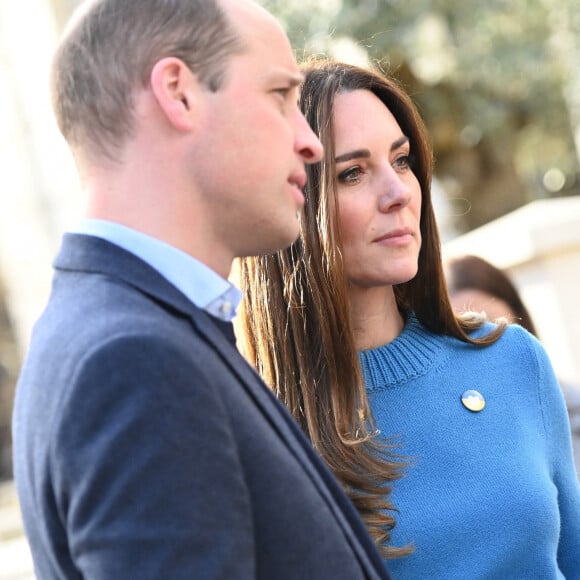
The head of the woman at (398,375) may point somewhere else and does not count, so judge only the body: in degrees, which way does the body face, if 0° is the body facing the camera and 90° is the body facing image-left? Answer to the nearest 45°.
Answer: approximately 315°

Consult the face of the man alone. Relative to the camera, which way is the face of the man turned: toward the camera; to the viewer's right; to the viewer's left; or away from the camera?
to the viewer's right

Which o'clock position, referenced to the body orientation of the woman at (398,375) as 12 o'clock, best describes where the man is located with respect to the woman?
The man is roughly at 2 o'clock from the woman.

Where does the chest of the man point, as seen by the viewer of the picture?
to the viewer's right

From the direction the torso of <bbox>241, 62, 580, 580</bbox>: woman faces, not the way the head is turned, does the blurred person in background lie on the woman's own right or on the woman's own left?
on the woman's own left

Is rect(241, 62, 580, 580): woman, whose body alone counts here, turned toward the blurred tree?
no

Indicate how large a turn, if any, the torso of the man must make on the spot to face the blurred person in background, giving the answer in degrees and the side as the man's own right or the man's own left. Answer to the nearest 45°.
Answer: approximately 90° to the man's own left

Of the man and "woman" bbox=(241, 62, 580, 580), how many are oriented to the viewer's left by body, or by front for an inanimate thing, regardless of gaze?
0
